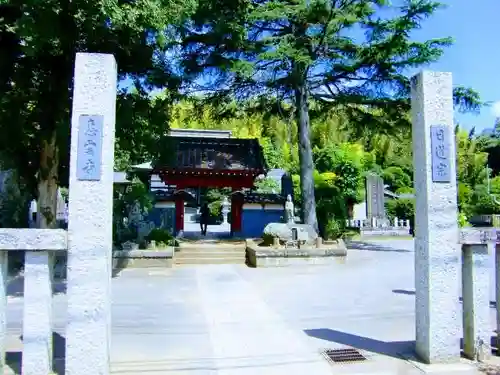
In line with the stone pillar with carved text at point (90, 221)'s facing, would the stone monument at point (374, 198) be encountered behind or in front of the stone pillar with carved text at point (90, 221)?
behind

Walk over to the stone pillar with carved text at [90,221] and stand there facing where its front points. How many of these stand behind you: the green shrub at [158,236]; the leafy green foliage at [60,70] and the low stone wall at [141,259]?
3

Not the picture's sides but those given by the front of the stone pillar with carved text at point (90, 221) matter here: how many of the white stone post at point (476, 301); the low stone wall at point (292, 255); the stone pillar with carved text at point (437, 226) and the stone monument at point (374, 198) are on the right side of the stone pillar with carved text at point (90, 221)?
0

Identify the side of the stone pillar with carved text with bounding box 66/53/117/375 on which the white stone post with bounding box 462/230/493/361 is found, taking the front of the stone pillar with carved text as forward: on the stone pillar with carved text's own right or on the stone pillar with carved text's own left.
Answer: on the stone pillar with carved text's own left

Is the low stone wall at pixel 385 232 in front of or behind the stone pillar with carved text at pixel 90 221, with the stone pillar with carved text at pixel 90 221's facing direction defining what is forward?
behind

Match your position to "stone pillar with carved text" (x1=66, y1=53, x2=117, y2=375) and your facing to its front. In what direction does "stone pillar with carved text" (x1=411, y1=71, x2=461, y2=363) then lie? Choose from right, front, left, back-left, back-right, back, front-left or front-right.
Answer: left

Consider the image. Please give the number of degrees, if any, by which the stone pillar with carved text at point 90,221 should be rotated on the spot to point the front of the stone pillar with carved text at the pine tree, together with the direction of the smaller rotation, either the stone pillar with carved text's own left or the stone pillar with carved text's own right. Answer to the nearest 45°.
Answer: approximately 135° to the stone pillar with carved text's own left

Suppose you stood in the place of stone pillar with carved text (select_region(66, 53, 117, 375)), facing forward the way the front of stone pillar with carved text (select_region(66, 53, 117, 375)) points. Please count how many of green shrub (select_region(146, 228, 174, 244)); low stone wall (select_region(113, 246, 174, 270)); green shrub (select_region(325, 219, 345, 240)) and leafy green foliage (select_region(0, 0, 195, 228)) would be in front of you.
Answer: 0

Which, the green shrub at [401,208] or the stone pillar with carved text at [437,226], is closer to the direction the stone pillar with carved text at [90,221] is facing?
the stone pillar with carved text

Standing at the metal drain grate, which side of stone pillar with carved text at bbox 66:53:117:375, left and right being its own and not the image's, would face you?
left

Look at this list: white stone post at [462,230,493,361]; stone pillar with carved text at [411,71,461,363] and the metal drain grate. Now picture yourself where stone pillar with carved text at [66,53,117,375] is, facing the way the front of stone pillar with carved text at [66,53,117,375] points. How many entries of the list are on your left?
3

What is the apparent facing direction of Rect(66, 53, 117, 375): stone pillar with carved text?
toward the camera

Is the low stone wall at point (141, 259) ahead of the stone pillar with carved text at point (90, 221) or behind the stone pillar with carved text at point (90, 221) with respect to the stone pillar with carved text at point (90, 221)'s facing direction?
behind

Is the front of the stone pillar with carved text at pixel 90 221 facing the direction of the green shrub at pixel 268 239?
no

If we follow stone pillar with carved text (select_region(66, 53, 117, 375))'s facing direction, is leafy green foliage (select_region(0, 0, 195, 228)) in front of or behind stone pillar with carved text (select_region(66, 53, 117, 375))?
behind
